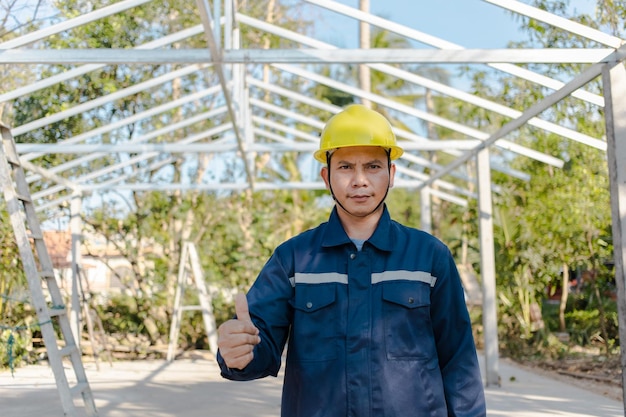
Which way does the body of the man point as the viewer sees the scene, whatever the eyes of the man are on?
toward the camera

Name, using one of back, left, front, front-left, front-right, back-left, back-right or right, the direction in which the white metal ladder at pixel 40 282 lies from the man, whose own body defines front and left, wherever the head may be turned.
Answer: back-right

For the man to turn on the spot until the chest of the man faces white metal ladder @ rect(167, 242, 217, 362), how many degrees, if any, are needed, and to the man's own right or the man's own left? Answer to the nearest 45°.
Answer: approximately 180°
